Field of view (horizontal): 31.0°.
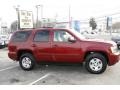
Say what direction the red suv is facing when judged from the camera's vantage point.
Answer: facing to the right of the viewer
